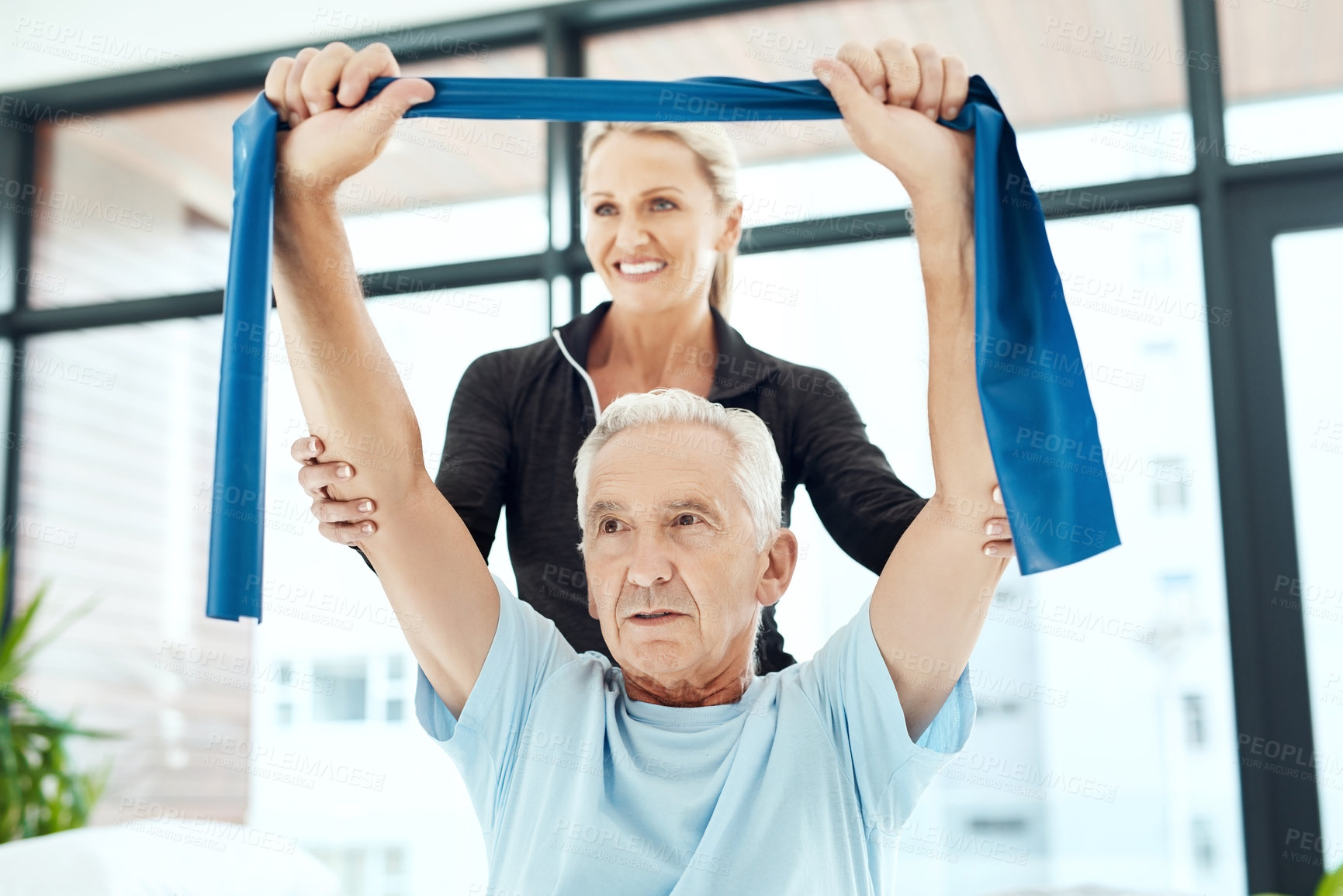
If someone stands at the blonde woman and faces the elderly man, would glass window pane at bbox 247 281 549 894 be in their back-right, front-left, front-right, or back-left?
back-right

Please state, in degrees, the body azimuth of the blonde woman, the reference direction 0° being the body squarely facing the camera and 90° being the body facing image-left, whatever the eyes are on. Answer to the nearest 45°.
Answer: approximately 0°

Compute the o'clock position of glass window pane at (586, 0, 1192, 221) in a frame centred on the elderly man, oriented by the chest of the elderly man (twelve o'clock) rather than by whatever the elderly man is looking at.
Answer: The glass window pane is roughly at 7 o'clock from the elderly man.

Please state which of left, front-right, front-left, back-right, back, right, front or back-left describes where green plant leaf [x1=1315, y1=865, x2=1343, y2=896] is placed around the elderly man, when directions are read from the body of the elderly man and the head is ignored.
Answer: back-left

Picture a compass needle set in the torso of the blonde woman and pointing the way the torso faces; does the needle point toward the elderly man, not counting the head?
yes
